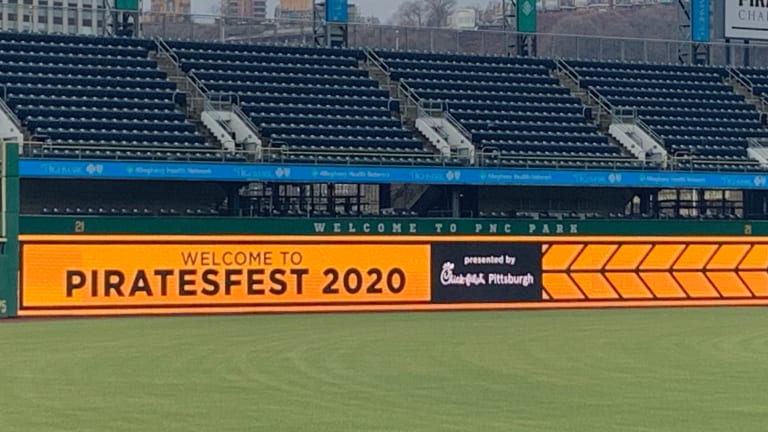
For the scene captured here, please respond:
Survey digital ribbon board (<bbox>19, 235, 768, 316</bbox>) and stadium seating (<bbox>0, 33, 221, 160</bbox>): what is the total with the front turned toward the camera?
2

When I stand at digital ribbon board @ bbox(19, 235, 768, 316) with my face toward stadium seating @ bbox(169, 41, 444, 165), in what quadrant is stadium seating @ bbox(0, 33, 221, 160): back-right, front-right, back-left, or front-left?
front-left

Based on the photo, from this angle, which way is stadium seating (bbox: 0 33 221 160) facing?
toward the camera

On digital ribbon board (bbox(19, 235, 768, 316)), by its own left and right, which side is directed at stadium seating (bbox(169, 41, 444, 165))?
back

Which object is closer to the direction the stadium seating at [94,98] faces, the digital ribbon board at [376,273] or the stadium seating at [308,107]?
the digital ribbon board
